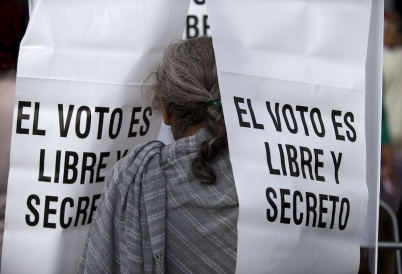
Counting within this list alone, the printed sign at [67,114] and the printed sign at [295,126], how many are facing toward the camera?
2

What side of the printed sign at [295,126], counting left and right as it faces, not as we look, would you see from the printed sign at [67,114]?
right

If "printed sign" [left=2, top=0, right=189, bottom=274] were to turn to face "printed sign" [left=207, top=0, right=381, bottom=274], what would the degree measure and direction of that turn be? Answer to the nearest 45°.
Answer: approximately 45° to its left

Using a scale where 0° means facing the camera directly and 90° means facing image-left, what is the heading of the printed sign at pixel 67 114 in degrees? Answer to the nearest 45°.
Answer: approximately 0°
